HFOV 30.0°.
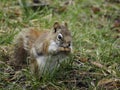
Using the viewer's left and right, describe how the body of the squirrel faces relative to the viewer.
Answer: facing the viewer and to the right of the viewer
